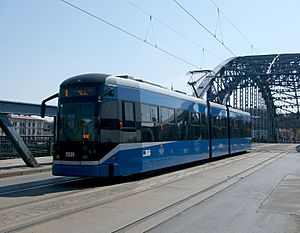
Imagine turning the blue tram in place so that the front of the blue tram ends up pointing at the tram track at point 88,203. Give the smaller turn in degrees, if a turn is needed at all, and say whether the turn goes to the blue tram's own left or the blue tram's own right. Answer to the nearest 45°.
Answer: approximately 45° to the blue tram's own left

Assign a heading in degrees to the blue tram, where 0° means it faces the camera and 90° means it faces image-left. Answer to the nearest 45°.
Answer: approximately 45°
